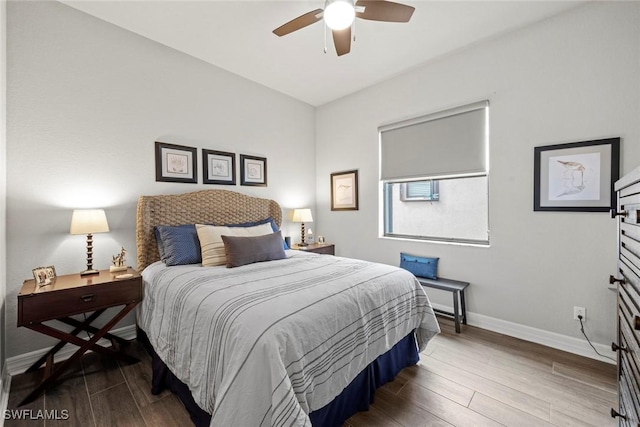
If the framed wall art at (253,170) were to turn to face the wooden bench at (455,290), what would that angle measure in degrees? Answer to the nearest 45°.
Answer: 0° — it already faces it

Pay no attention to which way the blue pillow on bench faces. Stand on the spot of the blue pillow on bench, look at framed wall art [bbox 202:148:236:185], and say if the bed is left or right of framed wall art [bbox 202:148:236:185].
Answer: left

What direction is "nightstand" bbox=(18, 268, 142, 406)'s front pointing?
toward the camera

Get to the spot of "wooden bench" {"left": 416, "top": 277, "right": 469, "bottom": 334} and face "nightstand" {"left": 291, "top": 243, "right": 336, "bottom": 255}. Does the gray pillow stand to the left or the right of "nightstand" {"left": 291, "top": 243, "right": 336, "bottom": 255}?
left

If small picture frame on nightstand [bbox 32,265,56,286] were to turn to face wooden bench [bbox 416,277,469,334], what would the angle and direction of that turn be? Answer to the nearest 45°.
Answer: approximately 45° to its left

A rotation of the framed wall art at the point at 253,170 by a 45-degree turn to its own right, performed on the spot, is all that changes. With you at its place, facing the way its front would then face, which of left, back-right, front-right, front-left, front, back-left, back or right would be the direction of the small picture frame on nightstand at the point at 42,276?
front-right

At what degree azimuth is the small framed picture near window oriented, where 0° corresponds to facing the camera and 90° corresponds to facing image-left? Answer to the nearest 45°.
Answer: approximately 45°

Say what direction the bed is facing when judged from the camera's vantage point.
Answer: facing the viewer and to the right of the viewer

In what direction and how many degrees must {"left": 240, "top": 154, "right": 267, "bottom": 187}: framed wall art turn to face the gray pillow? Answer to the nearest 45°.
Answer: approximately 45° to its right

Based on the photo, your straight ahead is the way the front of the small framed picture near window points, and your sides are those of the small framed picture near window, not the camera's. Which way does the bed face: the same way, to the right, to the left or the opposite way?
to the left

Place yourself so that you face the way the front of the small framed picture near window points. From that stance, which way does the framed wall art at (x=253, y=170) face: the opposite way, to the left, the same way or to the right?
to the left

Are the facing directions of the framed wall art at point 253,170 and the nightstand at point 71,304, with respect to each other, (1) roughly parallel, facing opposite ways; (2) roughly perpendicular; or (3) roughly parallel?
roughly parallel

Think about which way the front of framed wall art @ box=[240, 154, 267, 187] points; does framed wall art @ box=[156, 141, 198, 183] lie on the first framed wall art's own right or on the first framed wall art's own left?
on the first framed wall art's own right
